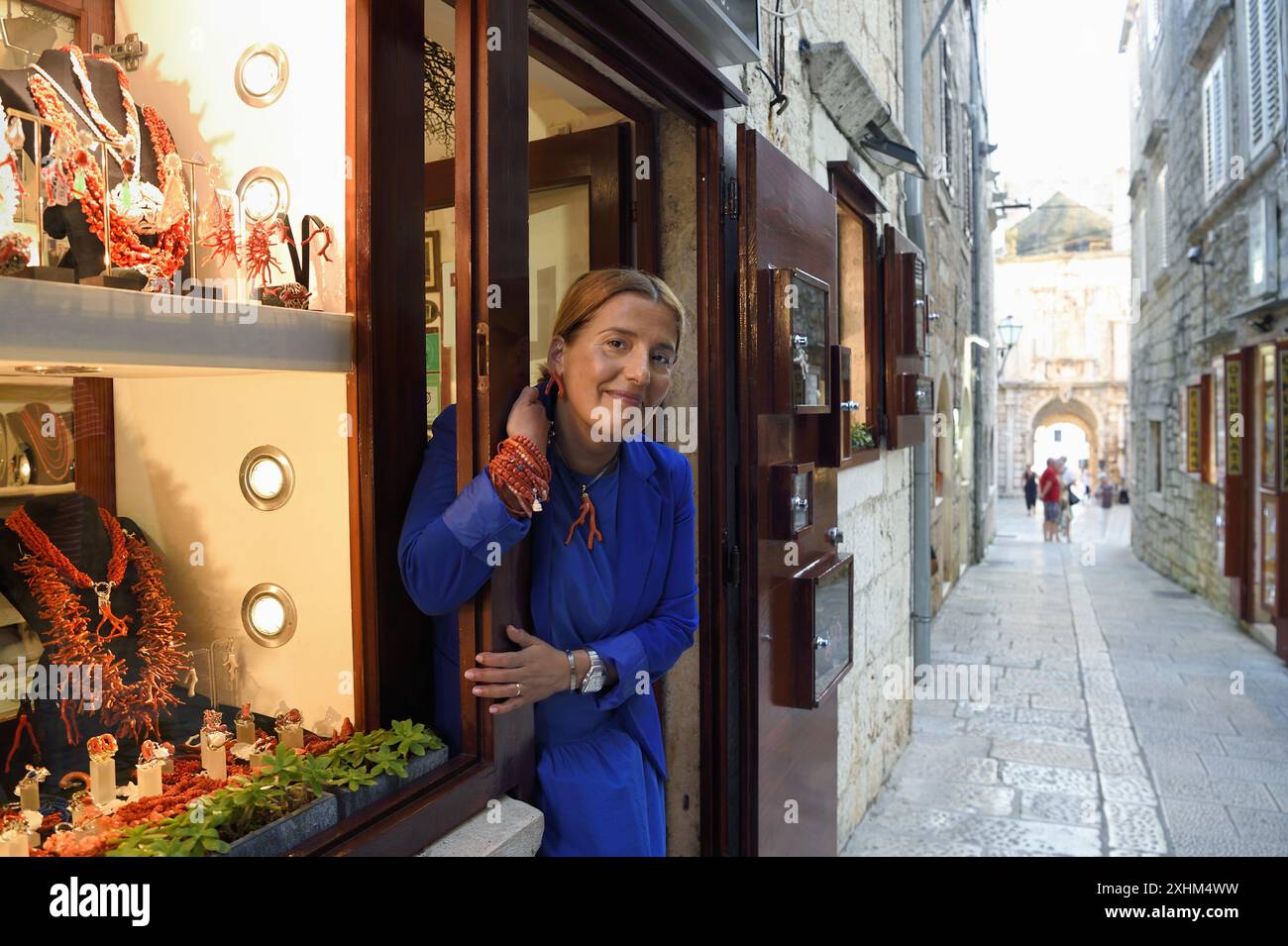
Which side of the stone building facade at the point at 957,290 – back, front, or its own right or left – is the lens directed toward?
right

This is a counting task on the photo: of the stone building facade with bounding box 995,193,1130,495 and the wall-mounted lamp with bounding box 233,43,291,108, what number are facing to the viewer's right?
0

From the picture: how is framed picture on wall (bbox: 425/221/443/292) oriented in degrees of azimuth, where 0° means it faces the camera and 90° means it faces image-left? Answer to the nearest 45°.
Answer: approximately 0°

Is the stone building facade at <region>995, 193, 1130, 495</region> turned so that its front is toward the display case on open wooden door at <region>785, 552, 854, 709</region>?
yes

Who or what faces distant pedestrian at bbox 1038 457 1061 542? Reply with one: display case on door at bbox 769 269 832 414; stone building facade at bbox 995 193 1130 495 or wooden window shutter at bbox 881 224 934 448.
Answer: the stone building facade

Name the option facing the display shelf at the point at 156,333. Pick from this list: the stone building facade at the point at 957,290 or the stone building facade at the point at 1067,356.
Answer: the stone building facade at the point at 1067,356
